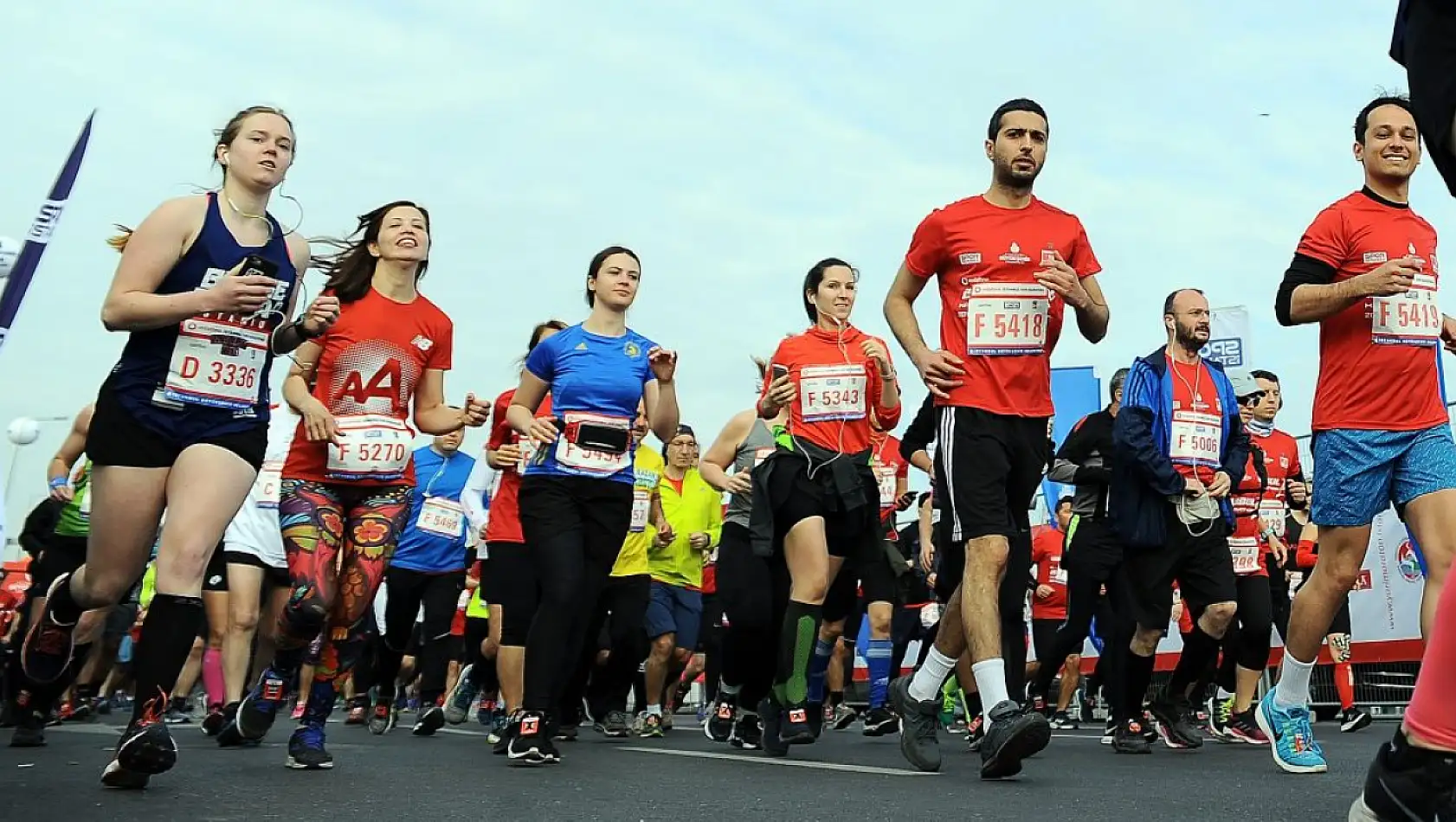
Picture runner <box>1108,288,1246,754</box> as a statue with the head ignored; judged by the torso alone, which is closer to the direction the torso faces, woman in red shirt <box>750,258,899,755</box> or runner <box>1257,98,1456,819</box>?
the runner

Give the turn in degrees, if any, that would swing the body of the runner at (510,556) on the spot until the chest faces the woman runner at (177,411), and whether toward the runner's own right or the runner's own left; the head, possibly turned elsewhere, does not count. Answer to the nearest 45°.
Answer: approximately 45° to the runner's own right

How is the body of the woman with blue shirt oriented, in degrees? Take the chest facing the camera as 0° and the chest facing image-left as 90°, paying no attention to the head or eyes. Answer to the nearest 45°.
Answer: approximately 315°

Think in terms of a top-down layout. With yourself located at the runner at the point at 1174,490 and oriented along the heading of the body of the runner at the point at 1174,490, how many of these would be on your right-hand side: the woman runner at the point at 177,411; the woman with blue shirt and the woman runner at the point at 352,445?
3

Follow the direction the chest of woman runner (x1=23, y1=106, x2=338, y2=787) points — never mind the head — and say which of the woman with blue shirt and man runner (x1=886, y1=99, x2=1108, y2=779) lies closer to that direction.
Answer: the man runner

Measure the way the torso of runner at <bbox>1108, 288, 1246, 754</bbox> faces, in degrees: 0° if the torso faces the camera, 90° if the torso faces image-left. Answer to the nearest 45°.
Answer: approximately 315°

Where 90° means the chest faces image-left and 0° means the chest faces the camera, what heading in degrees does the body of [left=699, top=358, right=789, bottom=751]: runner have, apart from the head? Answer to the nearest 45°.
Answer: approximately 315°

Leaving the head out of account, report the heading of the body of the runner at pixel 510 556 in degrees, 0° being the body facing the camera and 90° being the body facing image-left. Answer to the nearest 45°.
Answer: approximately 315°

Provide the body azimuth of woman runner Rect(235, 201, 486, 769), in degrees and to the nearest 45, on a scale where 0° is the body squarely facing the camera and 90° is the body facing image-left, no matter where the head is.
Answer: approximately 0°

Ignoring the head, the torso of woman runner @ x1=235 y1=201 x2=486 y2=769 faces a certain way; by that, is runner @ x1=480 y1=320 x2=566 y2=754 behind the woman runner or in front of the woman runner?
behind
